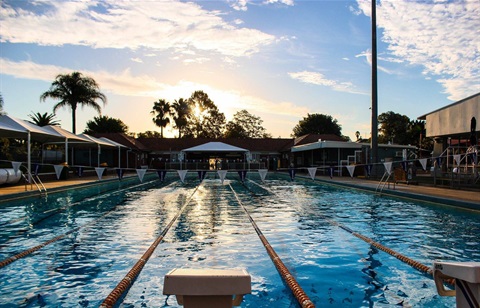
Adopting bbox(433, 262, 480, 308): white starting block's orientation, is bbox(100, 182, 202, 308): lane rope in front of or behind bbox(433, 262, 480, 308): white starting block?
in front

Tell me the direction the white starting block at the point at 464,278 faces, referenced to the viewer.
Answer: facing away from the viewer and to the left of the viewer

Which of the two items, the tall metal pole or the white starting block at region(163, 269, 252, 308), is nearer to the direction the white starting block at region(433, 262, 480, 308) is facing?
the tall metal pole

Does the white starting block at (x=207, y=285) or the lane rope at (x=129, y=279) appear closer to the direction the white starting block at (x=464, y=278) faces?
the lane rope

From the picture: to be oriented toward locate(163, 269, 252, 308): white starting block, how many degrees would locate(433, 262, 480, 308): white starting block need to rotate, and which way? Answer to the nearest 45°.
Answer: approximately 90° to its left

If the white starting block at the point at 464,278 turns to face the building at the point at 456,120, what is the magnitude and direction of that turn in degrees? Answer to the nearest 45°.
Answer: approximately 45° to its right

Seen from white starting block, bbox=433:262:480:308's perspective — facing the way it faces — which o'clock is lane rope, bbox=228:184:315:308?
The lane rope is roughly at 12 o'clock from the white starting block.

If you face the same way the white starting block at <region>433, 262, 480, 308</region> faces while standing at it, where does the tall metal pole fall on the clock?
The tall metal pole is roughly at 1 o'clock from the white starting block.

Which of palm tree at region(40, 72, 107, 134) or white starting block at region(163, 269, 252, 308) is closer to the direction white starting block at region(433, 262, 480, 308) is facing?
the palm tree
